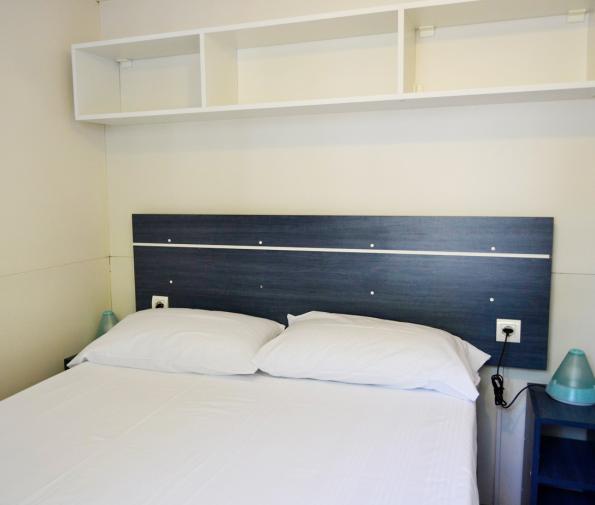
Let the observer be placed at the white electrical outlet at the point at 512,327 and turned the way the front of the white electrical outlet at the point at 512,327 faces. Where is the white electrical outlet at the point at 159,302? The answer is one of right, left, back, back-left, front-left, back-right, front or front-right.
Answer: right

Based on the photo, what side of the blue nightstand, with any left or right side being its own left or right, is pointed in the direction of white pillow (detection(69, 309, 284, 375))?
right

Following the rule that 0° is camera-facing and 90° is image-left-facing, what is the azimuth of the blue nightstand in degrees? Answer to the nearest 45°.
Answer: approximately 0°

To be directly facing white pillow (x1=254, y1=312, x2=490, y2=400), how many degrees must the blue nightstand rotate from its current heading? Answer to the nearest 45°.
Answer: approximately 90° to its right

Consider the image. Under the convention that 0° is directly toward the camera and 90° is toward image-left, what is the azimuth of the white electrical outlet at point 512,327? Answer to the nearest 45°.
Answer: approximately 0°

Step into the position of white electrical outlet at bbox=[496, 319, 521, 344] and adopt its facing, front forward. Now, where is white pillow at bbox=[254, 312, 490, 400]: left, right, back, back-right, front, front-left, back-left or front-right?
front-right
